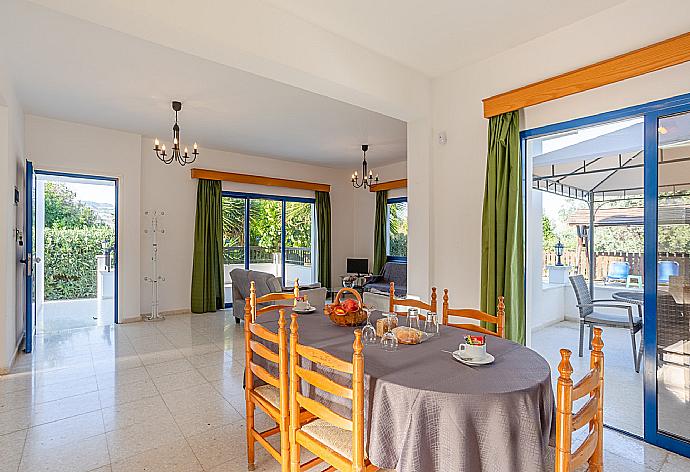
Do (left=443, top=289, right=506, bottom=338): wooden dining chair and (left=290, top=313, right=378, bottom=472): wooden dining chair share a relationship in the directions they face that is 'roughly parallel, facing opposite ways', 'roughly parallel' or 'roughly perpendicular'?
roughly parallel, facing opposite ways

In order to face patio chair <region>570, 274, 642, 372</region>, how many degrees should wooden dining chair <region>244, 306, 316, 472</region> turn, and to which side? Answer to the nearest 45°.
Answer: approximately 45° to its right

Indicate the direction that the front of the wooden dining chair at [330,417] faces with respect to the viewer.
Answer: facing away from the viewer and to the right of the viewer

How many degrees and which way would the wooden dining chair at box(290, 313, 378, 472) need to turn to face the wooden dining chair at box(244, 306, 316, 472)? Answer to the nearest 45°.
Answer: approximately 90° to its left

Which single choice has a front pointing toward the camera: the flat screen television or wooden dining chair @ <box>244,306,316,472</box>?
the flat screen television

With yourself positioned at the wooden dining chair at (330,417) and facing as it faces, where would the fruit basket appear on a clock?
The fruit basket is roughly at 11 o'clock from the wooden dining chair.

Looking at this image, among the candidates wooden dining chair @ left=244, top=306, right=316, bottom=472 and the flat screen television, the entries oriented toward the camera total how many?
1

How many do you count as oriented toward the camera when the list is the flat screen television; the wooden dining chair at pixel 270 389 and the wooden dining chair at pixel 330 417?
1

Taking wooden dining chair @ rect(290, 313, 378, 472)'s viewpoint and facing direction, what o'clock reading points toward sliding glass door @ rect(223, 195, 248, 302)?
The sliding glass door is roughly at 10 o'clock from the wooden dining chair.

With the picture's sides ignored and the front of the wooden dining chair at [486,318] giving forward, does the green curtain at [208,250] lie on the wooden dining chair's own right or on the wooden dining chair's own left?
on the wooden dining chair's own right

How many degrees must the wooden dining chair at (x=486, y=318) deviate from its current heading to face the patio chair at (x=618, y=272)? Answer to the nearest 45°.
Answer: approximately 180°

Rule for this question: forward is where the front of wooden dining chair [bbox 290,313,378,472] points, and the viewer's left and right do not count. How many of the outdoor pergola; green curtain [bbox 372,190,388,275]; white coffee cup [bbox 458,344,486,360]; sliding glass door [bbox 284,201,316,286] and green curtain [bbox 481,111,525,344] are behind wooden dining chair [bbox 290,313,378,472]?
0

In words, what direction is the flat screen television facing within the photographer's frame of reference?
facing the viewer

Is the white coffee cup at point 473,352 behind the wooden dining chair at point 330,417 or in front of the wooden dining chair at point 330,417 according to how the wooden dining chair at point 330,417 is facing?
in front

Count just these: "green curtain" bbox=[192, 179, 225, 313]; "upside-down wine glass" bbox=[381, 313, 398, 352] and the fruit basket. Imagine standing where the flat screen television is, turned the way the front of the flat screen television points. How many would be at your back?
0

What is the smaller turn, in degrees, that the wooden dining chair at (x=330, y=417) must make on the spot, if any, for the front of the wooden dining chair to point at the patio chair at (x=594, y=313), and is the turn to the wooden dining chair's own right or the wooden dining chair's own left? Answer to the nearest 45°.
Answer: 0° — it already faces it

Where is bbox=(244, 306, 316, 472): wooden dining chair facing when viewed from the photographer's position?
facing away from the viewer and to the right of the viewer

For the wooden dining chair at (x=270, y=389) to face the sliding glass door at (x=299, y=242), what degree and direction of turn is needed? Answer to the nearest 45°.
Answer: approximately 45° to its left

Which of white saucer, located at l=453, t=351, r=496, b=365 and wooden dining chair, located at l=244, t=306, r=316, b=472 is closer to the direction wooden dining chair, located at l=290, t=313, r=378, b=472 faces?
the white saucer

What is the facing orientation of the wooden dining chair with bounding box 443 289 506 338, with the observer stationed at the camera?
facing the viewer and to the left of the viewer

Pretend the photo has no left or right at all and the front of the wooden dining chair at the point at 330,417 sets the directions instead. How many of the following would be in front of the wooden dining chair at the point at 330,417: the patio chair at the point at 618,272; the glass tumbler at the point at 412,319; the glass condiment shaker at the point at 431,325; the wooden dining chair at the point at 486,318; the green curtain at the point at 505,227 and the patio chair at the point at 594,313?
6
